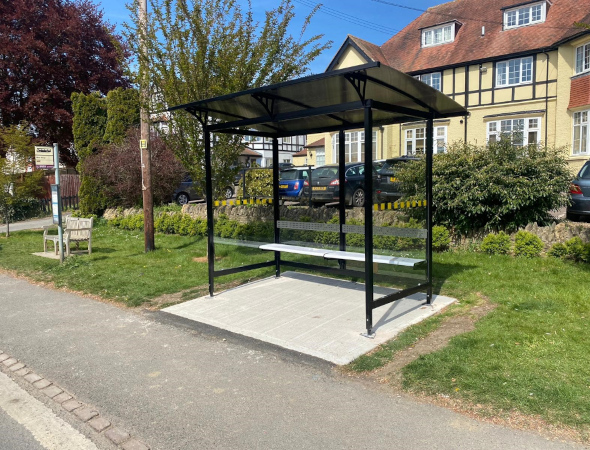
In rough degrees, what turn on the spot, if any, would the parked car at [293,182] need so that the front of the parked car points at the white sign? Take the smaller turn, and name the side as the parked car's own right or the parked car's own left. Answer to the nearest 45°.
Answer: approximately 180°

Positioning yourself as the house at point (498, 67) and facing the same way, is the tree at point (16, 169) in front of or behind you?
in front

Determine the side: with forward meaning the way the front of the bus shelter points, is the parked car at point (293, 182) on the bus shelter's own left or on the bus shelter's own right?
on the bus shelter's own right

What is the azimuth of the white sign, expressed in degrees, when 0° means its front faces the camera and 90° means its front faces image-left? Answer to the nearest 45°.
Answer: approximately 0°

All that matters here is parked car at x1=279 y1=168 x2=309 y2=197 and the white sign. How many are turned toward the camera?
1

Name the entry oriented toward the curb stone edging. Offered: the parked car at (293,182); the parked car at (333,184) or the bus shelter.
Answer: the bus shelter
